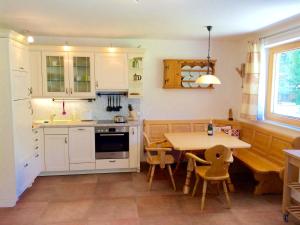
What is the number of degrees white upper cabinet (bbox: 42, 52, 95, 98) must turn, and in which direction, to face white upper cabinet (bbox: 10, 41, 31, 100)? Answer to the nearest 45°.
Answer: approximately 45° to its right

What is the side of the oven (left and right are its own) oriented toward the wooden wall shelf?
left

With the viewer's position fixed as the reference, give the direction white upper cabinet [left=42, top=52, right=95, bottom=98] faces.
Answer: facing the viewer

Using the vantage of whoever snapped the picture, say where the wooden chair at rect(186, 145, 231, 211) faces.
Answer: facing away from the viewer and to the left of the viewer

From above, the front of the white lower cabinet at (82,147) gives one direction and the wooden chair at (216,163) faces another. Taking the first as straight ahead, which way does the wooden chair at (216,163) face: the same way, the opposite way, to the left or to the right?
the opposite way

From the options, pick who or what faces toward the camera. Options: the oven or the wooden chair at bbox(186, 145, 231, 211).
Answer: the oven

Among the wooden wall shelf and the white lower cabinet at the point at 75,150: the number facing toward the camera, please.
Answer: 2

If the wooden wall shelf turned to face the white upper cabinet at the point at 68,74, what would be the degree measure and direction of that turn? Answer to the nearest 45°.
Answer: approximately 90° to its right

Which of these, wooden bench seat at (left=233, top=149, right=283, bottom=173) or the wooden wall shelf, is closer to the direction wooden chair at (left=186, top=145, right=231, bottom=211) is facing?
the wooden wall shelf

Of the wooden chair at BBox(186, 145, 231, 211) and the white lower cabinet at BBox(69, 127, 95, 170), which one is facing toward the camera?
the white lower cabinet

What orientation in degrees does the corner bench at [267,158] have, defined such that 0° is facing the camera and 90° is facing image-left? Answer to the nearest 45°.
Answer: approximately 45°

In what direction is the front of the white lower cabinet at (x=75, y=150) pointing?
toward the camera

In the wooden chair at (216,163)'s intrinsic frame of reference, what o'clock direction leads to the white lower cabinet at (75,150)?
The white lower cabinet is roughly at 11 o'clock from the wooden chair.

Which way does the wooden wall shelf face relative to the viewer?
toward the camera

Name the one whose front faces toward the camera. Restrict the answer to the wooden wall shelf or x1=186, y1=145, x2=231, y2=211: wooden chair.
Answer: the wooden wall shelf

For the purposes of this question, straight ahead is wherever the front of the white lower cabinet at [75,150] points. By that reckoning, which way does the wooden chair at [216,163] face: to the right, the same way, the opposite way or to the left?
the opposite way
